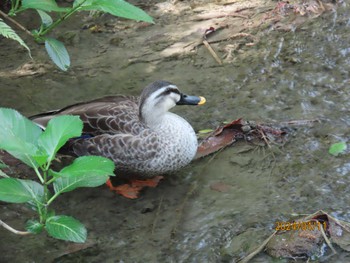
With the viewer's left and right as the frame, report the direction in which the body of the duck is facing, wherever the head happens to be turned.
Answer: facing to the right of the viewer

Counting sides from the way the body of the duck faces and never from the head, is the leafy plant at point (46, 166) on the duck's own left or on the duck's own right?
on the duck's own right

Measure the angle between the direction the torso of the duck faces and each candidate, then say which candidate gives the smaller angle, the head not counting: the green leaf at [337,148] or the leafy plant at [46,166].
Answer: the green leaf

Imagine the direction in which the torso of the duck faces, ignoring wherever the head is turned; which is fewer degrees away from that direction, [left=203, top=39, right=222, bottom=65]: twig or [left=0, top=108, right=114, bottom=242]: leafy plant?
the twig

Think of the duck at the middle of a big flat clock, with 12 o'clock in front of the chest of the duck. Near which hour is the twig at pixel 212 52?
The twig is roughly at 10 o'clock from the duck.

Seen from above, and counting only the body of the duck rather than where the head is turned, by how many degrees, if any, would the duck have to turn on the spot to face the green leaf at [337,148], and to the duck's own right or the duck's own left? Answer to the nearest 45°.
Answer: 0° — it already faces it
